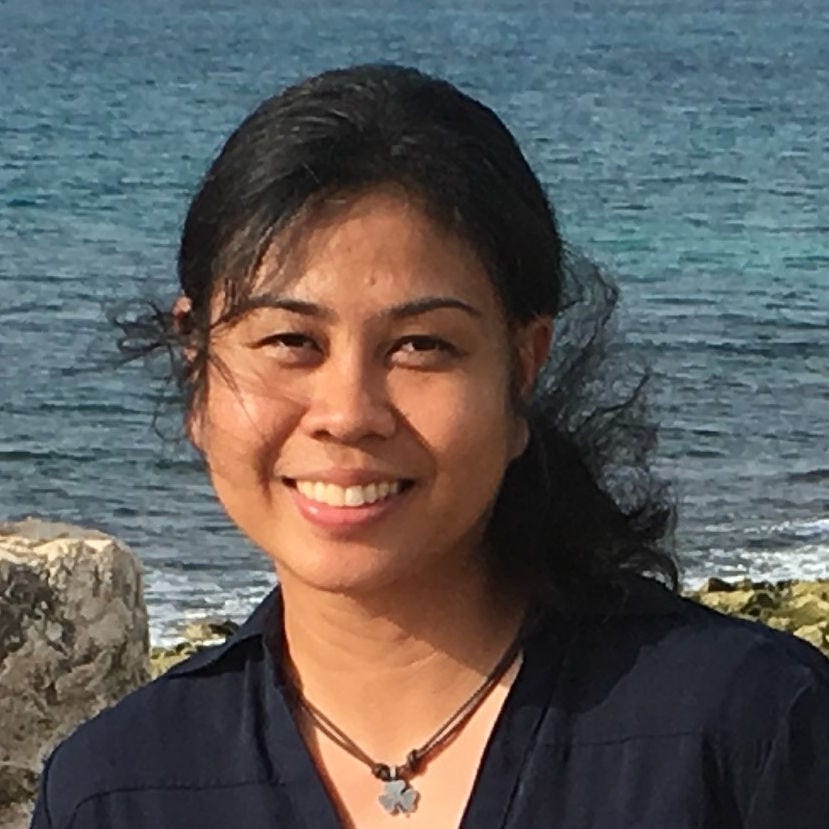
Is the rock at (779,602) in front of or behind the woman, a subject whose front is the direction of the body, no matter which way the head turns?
behind

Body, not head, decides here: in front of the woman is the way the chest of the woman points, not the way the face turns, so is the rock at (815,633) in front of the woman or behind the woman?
behind

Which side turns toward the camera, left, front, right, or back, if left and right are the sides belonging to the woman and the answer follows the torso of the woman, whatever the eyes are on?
front

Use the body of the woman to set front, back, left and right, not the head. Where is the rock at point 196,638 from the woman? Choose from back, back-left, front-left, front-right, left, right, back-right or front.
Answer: back
